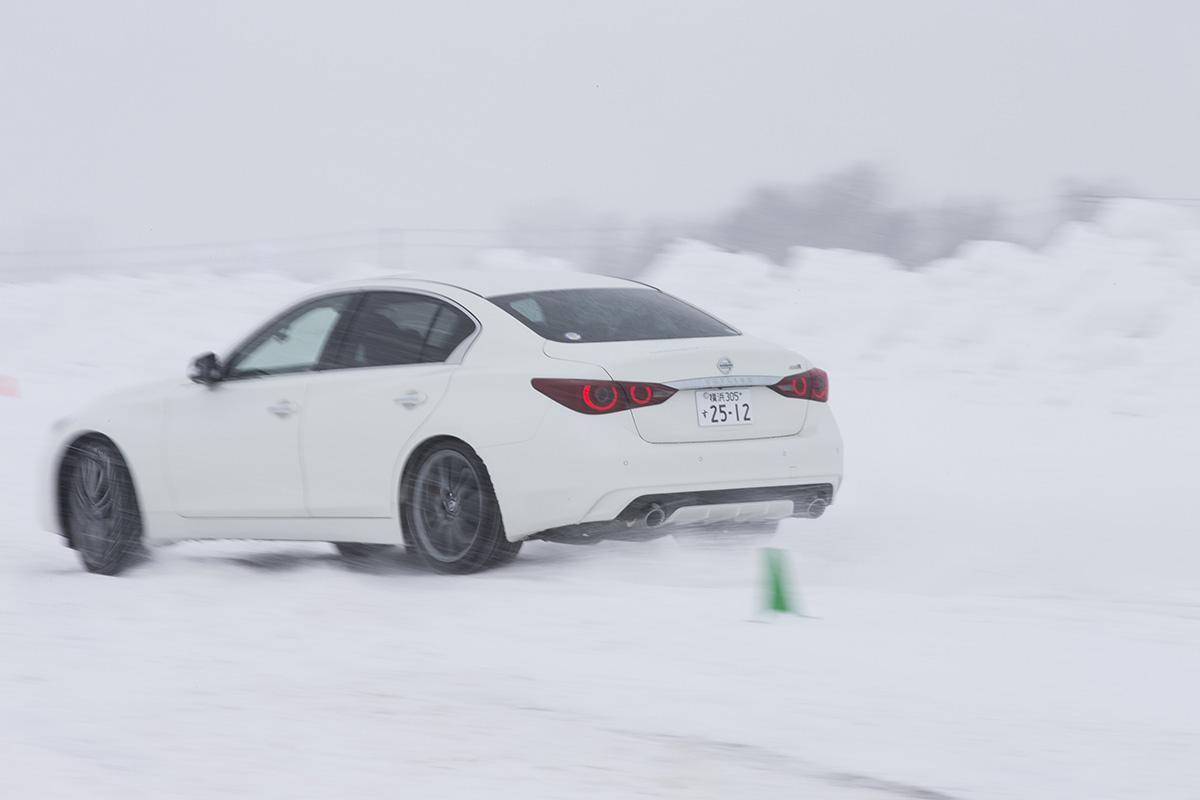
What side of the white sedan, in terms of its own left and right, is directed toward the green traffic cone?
back

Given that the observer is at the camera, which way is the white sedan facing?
facing away from the viewer and to the left of the viewer
